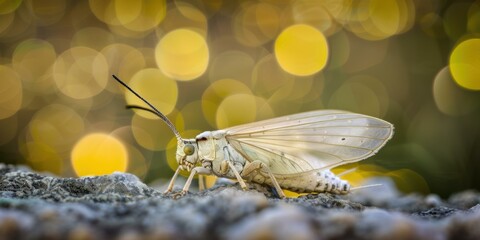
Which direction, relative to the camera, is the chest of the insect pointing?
to the viewer's left
